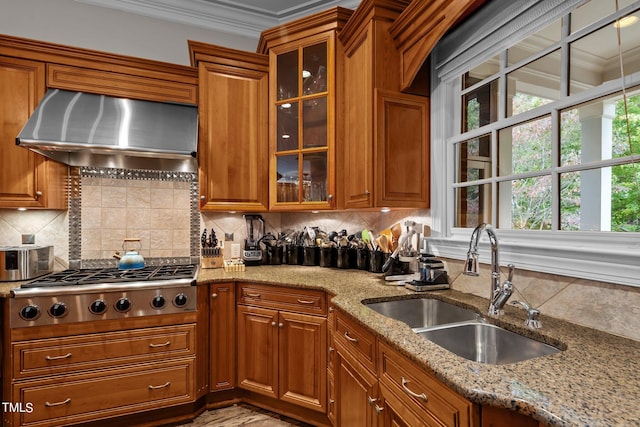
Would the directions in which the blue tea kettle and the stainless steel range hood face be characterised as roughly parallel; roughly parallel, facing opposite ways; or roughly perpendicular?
roughly perpendicular

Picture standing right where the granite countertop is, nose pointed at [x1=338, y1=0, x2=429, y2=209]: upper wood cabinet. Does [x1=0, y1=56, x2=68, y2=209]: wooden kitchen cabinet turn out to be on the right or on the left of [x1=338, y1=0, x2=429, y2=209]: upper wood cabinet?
left

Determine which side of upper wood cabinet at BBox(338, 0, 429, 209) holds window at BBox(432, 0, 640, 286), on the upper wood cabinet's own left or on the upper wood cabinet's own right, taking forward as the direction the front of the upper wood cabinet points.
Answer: on the upper wood cabinet's own left

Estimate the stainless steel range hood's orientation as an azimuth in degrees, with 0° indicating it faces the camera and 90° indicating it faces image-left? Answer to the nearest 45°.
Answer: approximately 0°

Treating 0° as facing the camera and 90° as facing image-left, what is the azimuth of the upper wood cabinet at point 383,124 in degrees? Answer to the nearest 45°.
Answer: approximately 45°

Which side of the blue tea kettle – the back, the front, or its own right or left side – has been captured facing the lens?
left

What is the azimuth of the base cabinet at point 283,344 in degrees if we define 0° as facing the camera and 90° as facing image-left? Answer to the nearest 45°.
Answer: approximately 45°

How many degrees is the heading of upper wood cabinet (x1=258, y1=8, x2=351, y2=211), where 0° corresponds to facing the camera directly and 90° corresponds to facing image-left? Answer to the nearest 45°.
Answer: approximately 45°

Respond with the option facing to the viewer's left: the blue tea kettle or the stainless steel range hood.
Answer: the blue tea kettle

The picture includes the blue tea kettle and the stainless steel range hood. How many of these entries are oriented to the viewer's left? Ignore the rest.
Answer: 1

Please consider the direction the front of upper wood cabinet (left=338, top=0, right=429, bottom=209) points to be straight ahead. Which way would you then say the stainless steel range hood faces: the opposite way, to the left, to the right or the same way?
to the left
